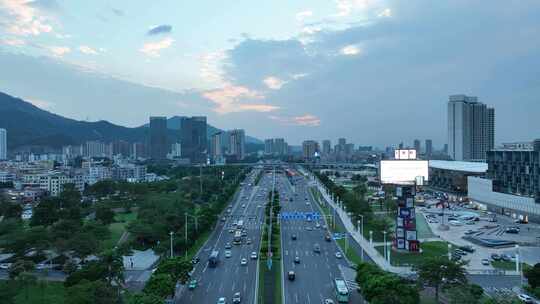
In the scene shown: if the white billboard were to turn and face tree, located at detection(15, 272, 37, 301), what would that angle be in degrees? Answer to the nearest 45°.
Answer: approximately 45° to its right

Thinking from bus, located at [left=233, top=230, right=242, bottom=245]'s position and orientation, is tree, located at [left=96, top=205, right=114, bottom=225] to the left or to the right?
on its right

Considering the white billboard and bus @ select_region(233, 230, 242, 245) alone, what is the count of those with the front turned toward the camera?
2

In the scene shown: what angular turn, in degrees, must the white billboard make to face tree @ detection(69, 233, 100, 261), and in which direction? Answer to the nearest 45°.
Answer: approximately 45° to its right

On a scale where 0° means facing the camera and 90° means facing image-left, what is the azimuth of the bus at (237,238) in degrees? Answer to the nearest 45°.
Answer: approximately 0°

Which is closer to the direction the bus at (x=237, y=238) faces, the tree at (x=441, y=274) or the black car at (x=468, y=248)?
the tree

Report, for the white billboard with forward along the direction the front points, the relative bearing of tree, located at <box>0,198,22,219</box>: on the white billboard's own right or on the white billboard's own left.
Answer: on the white billboard's own right

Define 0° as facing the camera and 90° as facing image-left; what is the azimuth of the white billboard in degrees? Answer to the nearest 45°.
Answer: approximately 0°

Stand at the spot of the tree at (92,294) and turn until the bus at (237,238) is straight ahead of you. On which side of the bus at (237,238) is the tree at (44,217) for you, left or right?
left

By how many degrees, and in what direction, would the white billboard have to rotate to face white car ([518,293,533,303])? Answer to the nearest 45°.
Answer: approximately 45° to its left
